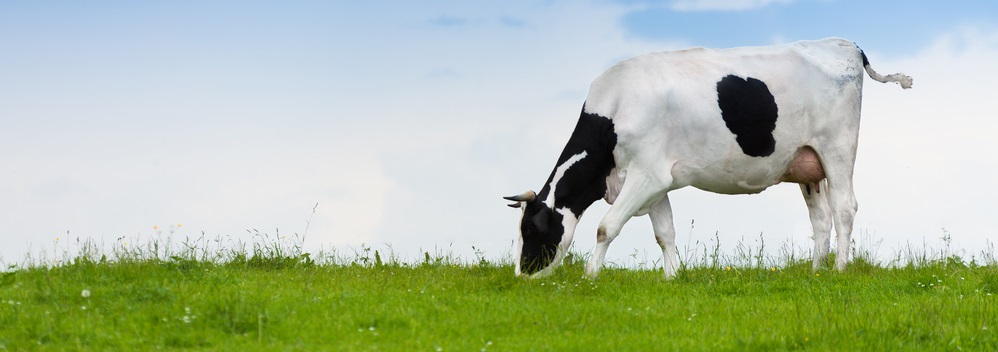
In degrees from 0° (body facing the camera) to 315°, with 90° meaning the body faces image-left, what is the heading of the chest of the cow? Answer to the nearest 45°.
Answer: approximately 90°
